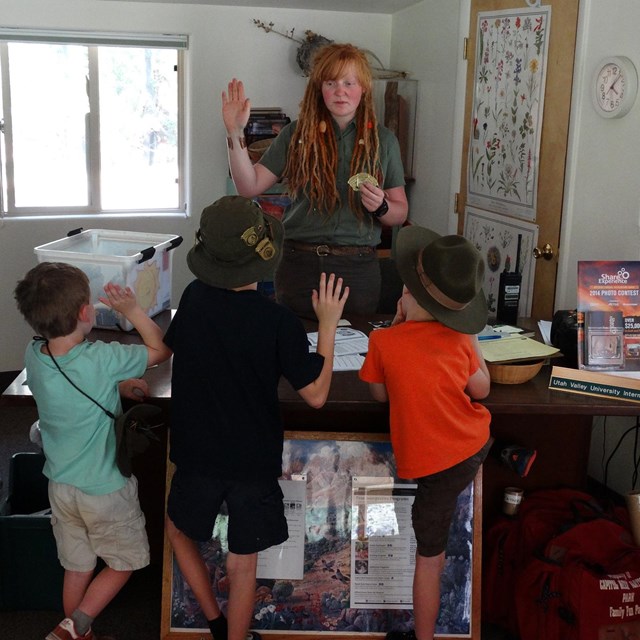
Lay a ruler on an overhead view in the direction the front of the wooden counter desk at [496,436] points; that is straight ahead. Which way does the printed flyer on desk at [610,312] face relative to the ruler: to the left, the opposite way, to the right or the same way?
the same way

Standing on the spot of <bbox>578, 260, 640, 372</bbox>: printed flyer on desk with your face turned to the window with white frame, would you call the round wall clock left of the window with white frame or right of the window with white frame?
right

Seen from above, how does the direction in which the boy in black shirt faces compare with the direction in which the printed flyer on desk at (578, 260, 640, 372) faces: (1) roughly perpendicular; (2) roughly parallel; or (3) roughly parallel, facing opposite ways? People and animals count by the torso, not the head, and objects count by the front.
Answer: roughly parallel, facing opposite ways

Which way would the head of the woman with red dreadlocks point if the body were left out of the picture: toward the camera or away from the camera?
toward the camera

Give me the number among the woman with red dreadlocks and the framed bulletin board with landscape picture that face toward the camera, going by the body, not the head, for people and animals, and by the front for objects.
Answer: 2

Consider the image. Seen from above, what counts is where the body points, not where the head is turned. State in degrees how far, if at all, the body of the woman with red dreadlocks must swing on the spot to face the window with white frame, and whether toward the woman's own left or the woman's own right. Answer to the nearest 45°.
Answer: approximately 135° to the woman's own right

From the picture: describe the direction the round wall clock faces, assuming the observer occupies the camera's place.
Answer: facing the viewer and to the left of the viewer

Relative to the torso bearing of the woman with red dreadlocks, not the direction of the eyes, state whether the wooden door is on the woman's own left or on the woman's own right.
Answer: on the woman's own left

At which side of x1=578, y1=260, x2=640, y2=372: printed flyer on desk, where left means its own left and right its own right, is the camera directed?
front

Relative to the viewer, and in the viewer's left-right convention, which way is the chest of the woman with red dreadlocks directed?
facing the viewer

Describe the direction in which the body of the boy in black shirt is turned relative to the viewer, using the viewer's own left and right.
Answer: facing away from the viewer

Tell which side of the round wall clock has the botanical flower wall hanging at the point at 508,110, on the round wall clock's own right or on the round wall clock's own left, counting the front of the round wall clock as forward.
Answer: on the round wall clock's own right

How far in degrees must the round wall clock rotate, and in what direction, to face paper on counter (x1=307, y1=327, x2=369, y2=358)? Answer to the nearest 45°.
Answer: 0° — it already faces it

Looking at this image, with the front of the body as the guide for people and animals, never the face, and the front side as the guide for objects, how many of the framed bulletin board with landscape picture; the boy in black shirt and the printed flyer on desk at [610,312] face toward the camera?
2

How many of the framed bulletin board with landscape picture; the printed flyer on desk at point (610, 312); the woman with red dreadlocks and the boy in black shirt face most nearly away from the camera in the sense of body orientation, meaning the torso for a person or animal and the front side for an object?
1

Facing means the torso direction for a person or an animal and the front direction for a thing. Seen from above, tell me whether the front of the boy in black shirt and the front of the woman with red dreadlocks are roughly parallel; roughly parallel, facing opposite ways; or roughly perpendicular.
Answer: roughly parallel, facing opposite ways

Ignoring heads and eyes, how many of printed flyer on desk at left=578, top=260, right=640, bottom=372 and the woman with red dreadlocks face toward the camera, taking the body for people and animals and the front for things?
2

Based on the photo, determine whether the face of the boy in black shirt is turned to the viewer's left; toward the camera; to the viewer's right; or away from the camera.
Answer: away from the camera
